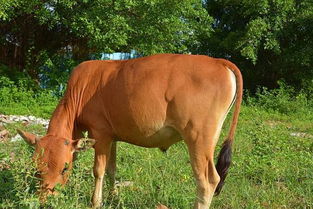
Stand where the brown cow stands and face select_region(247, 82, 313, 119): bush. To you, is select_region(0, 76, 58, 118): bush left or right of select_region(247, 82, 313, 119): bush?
left

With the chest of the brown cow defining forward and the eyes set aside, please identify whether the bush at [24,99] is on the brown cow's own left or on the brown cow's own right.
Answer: on the brown cow's own right

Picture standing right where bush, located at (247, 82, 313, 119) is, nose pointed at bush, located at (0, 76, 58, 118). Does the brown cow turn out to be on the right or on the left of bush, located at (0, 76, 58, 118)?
left

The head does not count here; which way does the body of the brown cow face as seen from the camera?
to the viewer's left

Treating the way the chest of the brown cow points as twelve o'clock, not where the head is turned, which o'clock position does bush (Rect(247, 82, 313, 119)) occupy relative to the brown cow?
The bush is roughly at 4 o'clock from the brown cow.
